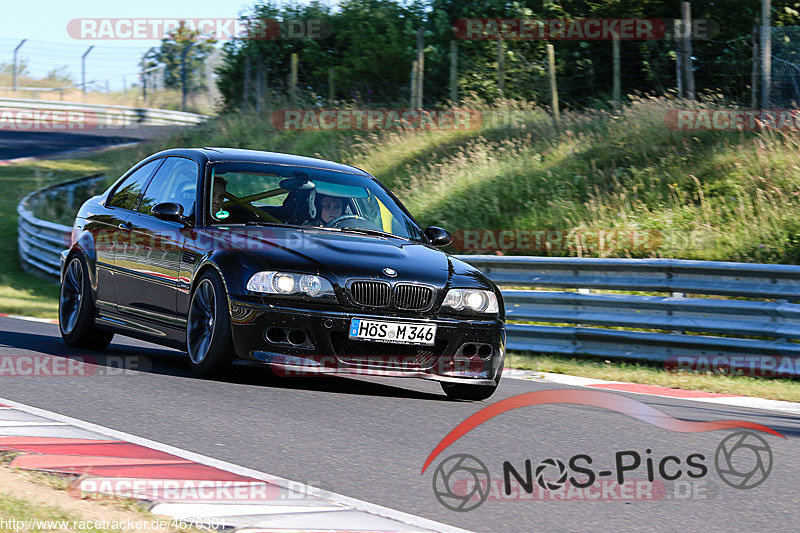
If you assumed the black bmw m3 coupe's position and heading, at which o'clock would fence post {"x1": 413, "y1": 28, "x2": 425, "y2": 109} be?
The fence post is roughly at 8 o'clock from the black bmw m3 coupe.

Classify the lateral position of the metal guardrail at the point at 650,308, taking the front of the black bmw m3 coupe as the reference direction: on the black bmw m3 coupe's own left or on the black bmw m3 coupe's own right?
on the black bmw m3 coupe's own left

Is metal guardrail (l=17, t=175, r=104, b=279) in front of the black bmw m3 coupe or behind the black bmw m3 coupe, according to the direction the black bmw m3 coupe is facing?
behind

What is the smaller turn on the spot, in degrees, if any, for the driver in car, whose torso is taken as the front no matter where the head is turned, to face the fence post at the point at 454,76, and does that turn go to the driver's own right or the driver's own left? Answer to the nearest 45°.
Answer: approximately 135° to the driver's own left

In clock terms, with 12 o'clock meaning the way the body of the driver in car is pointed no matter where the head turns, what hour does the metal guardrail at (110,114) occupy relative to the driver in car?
The metal guardrail is roughly at 7 o'clock from the driver in car.

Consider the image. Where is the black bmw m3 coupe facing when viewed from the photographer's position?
facing the viewer and to the right of the viewer

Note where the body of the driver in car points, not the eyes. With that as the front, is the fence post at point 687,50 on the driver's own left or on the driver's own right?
on the driver's own left

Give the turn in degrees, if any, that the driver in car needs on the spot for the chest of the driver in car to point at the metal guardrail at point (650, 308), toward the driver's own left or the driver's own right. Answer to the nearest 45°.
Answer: approximately 90° to the driver's own left

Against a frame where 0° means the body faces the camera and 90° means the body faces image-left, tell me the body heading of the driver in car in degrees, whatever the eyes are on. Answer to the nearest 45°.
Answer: approximately 315°

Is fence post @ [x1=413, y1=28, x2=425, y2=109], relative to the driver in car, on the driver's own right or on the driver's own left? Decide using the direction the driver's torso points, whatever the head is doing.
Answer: on the driver's own left

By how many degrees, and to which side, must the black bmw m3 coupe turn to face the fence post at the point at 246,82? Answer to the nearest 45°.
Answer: approximately 135° to its left

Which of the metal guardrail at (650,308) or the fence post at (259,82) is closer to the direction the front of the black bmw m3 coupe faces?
the metal guardrail

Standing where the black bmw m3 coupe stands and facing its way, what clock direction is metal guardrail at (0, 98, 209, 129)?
The metal guardrail is roughly at 7 o'clock from the black bmw m3 coupe.

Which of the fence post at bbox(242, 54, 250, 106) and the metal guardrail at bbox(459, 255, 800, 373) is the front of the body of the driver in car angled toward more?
the metal guardrail
